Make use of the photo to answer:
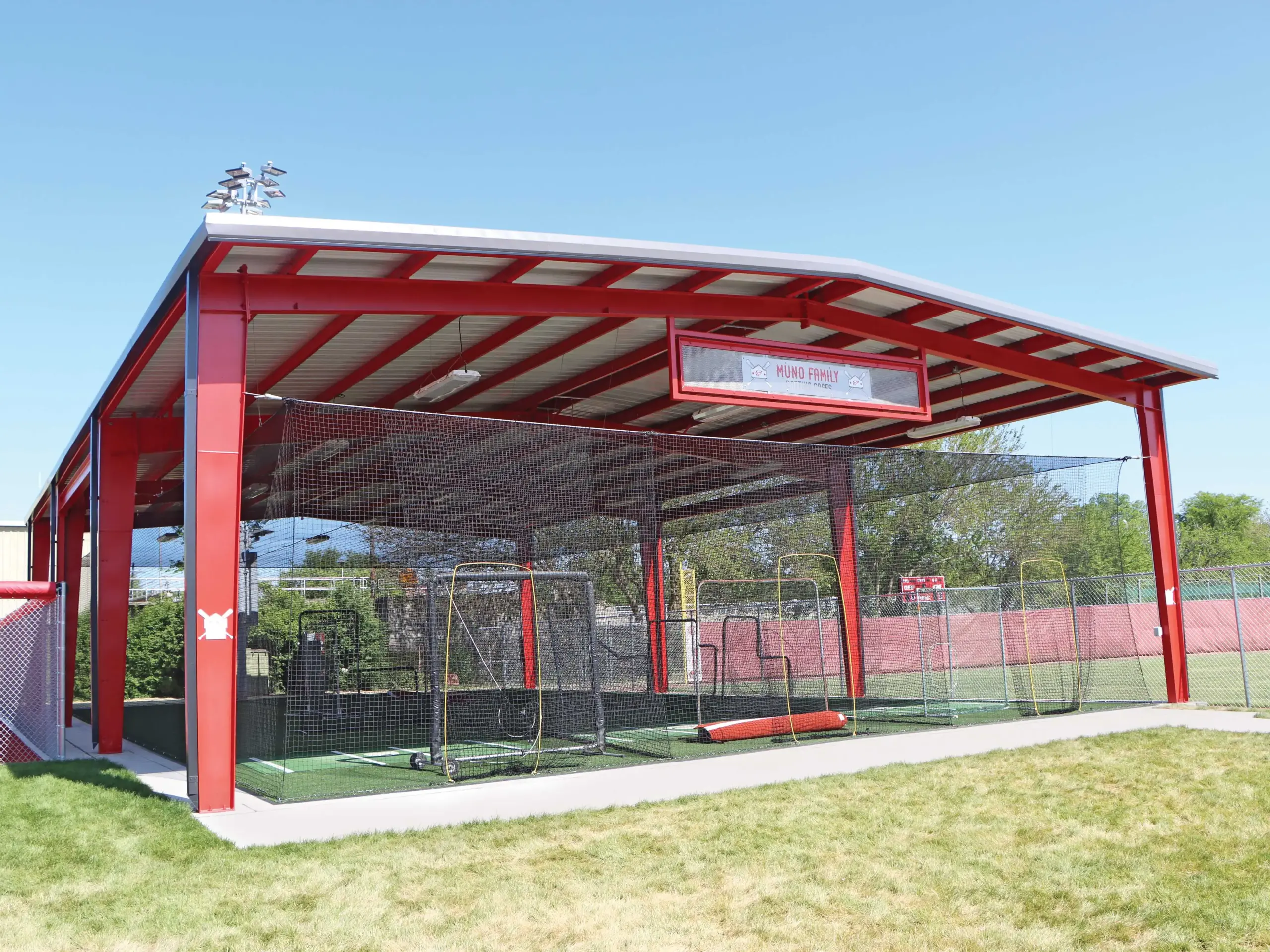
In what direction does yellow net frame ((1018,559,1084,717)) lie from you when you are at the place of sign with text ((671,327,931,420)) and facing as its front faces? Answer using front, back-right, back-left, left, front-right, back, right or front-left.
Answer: left

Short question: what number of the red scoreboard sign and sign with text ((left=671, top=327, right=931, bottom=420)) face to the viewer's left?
0

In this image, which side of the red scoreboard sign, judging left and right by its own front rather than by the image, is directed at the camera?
front

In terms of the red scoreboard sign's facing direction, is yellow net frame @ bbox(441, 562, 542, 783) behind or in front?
in front

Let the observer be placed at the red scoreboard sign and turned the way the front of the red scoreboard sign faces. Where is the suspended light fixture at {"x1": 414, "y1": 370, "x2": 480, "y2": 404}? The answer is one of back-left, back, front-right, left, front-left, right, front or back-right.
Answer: front-right

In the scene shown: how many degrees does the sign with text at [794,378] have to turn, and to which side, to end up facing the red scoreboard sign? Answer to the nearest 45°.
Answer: approximately 135° to its left

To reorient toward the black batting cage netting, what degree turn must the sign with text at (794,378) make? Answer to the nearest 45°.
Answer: approximately 180°

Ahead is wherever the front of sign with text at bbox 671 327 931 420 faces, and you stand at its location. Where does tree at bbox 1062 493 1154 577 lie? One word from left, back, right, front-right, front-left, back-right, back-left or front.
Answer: left

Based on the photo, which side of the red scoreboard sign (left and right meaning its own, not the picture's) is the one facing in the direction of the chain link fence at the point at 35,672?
front

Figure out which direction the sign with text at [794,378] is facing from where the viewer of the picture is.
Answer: facing the viewer and to the right of the viewer

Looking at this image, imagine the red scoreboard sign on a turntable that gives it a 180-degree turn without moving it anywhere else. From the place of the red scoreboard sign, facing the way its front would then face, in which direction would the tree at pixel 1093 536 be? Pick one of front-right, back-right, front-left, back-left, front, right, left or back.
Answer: right
